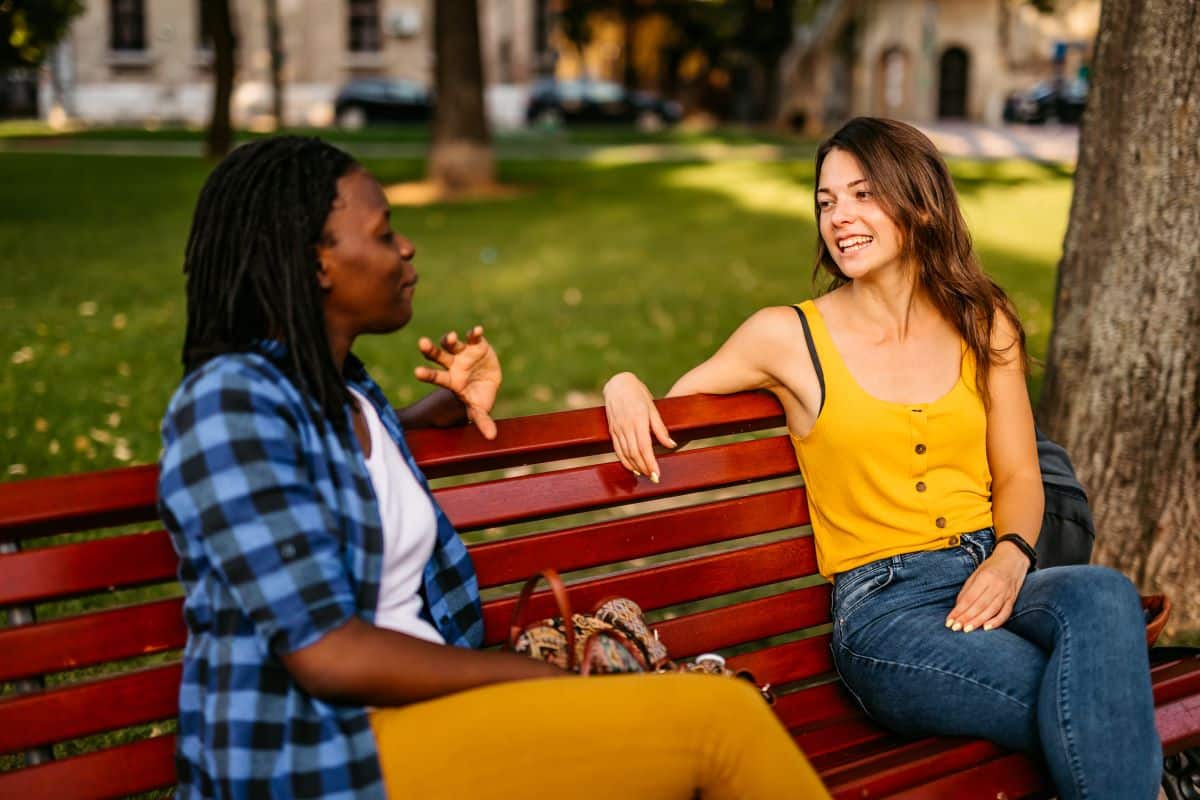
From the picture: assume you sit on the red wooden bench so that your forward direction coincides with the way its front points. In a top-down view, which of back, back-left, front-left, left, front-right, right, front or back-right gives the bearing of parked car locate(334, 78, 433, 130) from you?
back-left

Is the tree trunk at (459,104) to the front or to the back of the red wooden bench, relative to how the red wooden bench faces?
to the back

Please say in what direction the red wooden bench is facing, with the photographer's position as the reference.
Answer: facing the viewer and to the right of the viewer

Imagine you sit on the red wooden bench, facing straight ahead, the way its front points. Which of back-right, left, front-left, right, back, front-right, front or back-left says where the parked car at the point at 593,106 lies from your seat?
back-left

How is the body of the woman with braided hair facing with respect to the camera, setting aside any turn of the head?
to the viewer's right

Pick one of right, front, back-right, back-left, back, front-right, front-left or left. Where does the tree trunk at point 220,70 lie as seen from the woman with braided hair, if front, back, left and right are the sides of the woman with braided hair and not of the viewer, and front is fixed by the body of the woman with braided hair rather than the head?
left

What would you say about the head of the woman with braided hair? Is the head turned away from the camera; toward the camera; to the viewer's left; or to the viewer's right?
to the viewer's right

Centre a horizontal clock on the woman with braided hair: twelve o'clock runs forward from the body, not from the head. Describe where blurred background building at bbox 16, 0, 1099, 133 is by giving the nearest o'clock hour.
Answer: The blurred background building is roughly at 9 o'clock from the woman with braided hair.

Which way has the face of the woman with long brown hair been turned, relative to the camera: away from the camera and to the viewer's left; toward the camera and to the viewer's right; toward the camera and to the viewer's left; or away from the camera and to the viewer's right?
toward the camera and to the viewer's left
